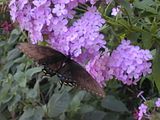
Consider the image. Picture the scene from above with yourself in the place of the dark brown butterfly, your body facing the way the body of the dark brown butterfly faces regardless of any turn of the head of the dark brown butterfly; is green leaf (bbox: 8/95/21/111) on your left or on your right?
on your left

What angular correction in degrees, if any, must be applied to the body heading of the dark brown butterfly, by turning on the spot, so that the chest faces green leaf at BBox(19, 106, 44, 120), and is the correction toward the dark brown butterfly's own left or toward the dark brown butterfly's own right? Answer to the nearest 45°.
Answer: approximately 180°
